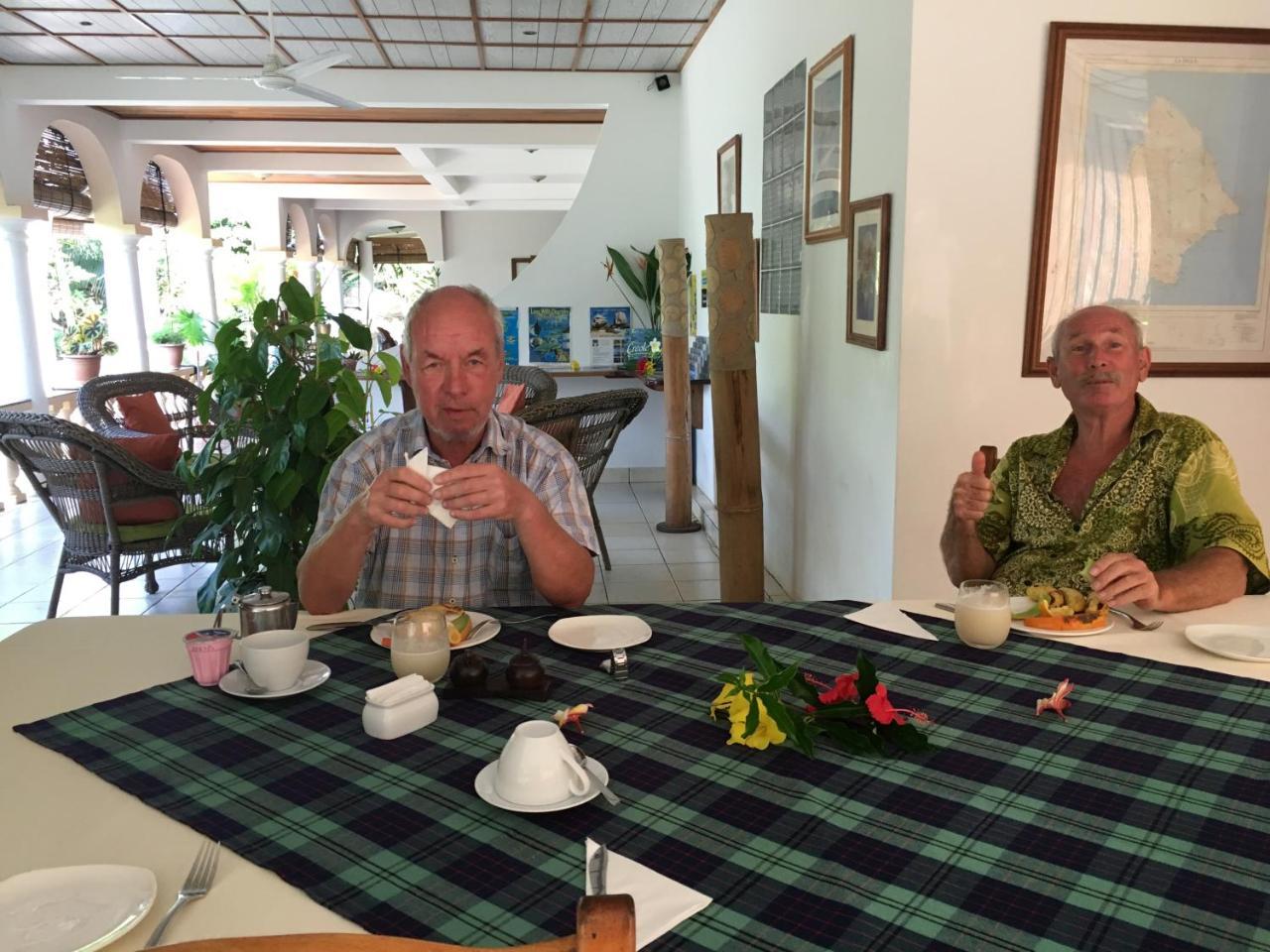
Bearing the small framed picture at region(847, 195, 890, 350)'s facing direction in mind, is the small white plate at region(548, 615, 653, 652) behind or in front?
in front

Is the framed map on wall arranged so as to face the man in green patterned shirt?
yes

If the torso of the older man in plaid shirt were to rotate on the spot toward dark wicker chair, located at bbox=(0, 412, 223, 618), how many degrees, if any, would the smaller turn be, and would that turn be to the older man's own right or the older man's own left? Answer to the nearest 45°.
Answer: approximately 135° to the older man's own right

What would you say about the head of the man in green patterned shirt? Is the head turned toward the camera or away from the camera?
toward the camera

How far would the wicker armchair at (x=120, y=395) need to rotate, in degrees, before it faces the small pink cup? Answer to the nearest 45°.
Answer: approximately 45° to its right

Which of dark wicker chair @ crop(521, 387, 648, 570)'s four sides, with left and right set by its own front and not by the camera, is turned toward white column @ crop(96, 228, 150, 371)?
front

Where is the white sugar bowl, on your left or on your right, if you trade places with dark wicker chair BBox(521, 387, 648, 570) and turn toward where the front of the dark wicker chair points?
on your left

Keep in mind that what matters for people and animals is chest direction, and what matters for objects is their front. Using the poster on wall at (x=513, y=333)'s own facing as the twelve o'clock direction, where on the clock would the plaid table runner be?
The plaid table runner is roughly at 12 o'clock from the poster on wall.

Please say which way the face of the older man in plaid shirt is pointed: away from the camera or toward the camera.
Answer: toward the camera

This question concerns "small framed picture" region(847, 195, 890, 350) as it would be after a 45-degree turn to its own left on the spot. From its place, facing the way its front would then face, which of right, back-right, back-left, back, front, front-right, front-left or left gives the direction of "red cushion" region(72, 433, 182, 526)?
right

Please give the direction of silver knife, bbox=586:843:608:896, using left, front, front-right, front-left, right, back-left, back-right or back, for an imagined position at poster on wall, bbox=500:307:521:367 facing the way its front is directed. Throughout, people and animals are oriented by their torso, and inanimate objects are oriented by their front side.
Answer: front

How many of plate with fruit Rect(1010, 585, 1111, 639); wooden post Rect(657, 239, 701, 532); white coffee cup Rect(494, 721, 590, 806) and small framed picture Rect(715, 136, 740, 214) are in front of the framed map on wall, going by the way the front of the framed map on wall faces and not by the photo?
2

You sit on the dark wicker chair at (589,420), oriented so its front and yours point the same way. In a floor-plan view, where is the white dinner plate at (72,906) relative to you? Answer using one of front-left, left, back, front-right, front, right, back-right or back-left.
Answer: back-left

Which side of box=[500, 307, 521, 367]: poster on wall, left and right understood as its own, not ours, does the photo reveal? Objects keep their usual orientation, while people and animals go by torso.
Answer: front

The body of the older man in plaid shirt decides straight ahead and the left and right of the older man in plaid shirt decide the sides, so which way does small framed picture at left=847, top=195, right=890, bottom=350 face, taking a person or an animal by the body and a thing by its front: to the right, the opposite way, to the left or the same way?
to the right

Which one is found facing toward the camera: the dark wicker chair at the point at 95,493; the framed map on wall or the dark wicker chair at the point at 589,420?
the framed map on wall

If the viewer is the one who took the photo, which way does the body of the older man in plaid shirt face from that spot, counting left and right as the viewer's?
facing the viewer

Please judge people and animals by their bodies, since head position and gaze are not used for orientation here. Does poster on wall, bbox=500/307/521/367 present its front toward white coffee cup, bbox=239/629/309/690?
yes

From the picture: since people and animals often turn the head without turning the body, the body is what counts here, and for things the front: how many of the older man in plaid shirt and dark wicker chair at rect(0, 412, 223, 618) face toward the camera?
1

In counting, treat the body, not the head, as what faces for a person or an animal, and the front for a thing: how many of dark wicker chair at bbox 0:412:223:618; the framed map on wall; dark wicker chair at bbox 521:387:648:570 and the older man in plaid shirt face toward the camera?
2
